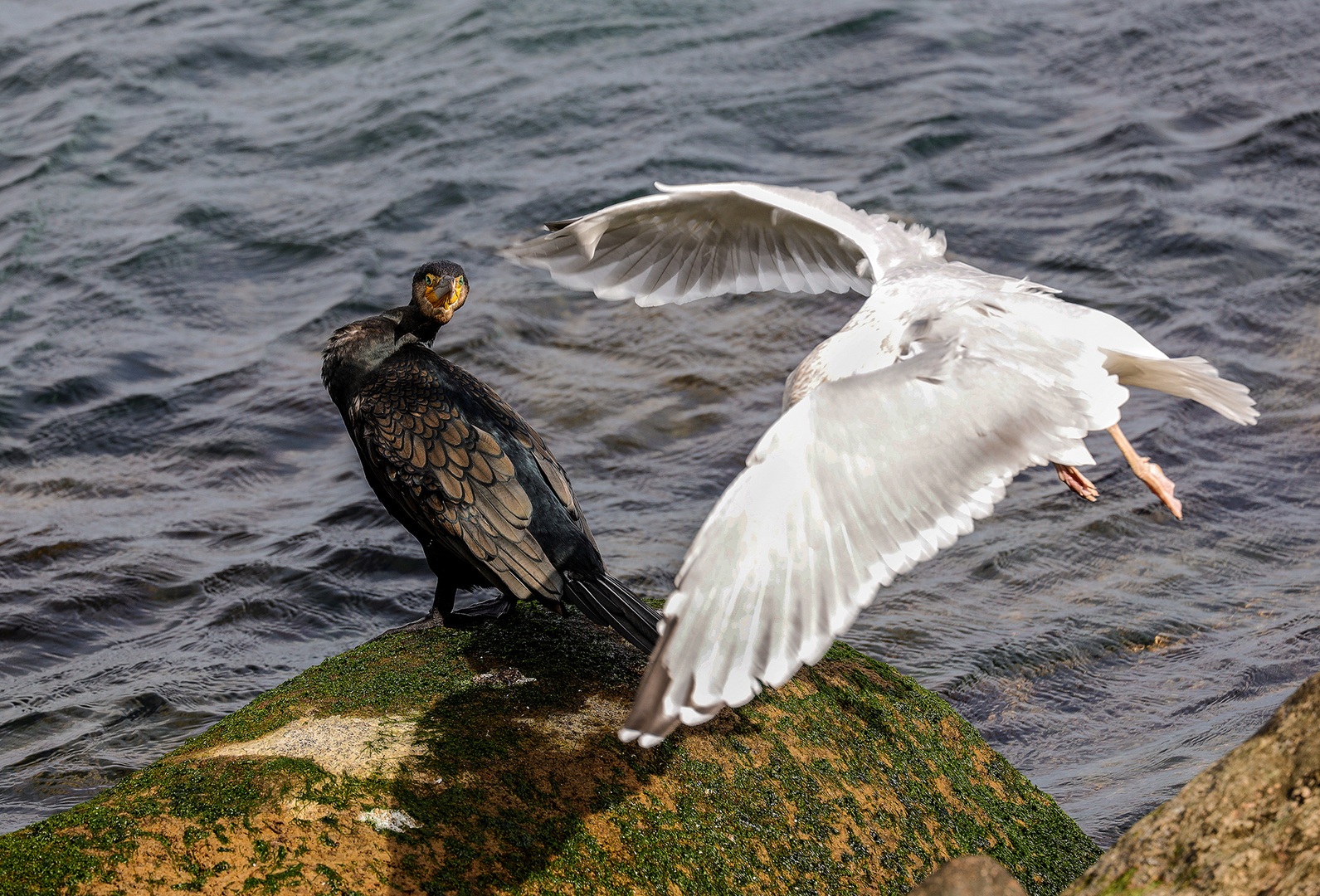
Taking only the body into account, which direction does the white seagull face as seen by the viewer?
to the viewer's left

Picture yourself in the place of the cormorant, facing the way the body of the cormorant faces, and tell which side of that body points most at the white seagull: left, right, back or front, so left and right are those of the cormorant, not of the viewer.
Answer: back

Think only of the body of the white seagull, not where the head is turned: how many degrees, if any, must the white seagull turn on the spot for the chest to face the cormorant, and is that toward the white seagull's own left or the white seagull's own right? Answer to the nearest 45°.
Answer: approximately 45° to the white seagull's own right

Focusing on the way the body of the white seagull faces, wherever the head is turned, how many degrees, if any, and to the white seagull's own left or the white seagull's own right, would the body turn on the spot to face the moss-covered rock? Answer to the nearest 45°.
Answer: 0° — it already faces it

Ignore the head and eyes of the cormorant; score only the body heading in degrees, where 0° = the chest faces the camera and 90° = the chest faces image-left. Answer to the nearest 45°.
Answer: approximately 135°
